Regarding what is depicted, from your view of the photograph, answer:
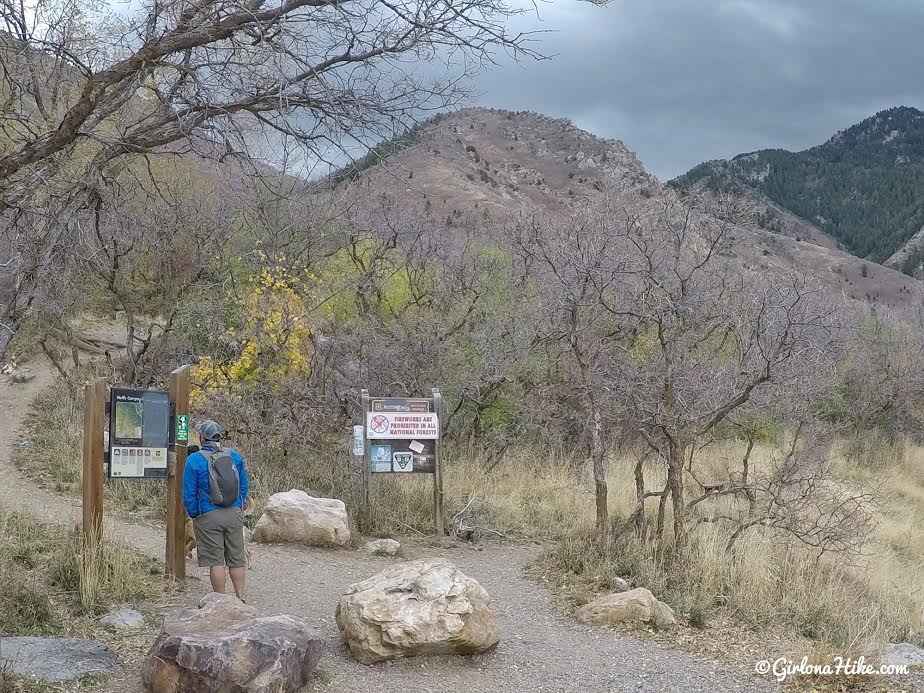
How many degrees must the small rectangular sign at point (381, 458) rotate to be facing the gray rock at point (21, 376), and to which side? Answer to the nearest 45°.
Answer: approximately 135° to its right

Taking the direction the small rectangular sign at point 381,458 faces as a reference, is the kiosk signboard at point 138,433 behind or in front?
in front

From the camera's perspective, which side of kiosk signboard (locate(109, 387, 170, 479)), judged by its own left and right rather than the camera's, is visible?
front

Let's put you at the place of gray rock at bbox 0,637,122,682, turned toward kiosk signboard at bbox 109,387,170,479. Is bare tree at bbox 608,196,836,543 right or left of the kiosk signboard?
right

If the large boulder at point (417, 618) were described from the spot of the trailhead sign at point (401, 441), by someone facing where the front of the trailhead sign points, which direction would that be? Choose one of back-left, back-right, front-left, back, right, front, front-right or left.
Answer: front

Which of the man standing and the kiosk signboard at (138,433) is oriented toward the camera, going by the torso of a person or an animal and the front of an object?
the kiosk signboard

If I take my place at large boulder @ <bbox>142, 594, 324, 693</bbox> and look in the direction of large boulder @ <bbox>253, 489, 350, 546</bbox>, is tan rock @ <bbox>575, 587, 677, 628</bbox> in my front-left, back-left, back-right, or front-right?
front-right

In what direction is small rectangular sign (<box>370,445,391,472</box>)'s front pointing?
toward the camera

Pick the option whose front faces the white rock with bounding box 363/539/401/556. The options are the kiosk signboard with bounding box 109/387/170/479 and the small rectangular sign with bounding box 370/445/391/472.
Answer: the small rectangular sign

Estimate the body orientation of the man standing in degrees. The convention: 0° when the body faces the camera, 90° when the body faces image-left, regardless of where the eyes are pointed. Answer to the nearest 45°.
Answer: approximately 135°

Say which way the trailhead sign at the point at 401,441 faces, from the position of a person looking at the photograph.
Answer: facing the viewer

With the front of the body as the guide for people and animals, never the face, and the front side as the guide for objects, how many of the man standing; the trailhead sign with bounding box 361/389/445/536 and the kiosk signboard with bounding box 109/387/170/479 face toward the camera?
2

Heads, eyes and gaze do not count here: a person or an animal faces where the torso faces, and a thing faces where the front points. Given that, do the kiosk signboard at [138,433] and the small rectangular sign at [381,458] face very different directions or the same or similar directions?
same or similar directions

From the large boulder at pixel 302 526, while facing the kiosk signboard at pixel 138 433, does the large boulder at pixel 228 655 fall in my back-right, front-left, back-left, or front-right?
front-left

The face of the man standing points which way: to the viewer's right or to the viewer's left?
to the viewer's left
